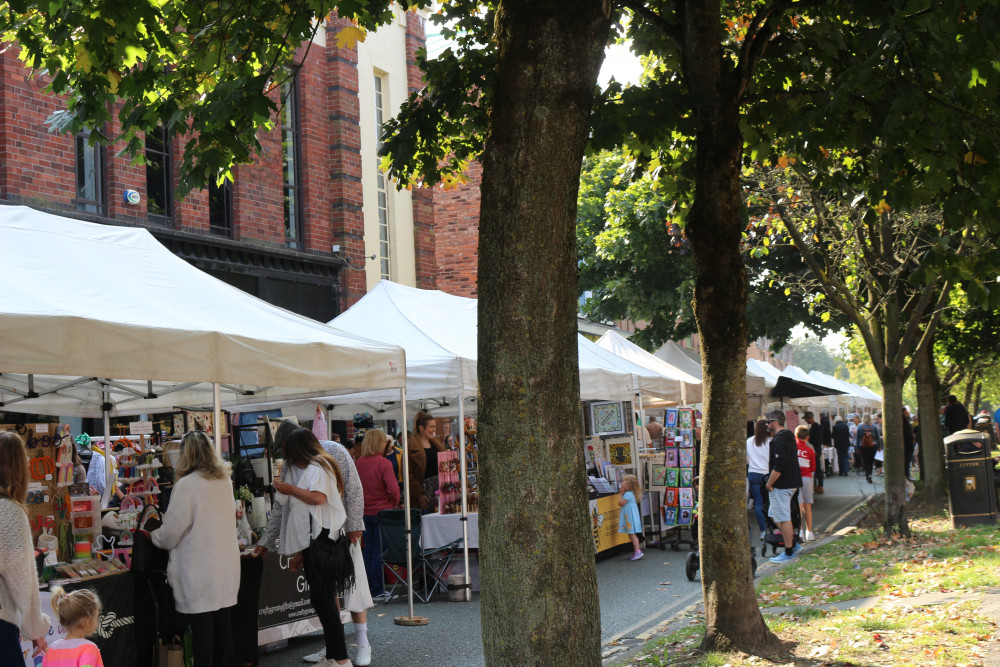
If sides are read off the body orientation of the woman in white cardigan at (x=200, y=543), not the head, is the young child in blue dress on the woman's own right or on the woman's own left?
on the woman's own right

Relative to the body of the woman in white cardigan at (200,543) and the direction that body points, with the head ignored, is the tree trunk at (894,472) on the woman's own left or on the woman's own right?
on the woman's own right

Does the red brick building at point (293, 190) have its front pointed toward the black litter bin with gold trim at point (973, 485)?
yes
